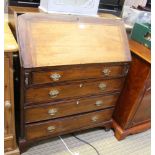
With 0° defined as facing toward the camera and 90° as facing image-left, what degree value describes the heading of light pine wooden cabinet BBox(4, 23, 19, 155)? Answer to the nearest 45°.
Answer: approximately 0°

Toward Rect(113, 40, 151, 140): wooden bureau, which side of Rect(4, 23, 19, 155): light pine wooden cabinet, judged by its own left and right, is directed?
left

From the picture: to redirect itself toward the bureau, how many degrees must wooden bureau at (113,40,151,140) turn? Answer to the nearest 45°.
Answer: approximately 90° to its right
